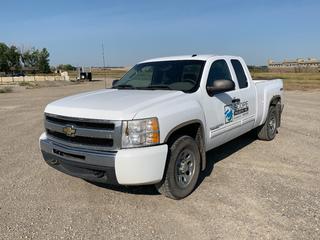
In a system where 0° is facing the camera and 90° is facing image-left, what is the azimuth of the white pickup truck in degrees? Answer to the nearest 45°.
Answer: approximately 45°
